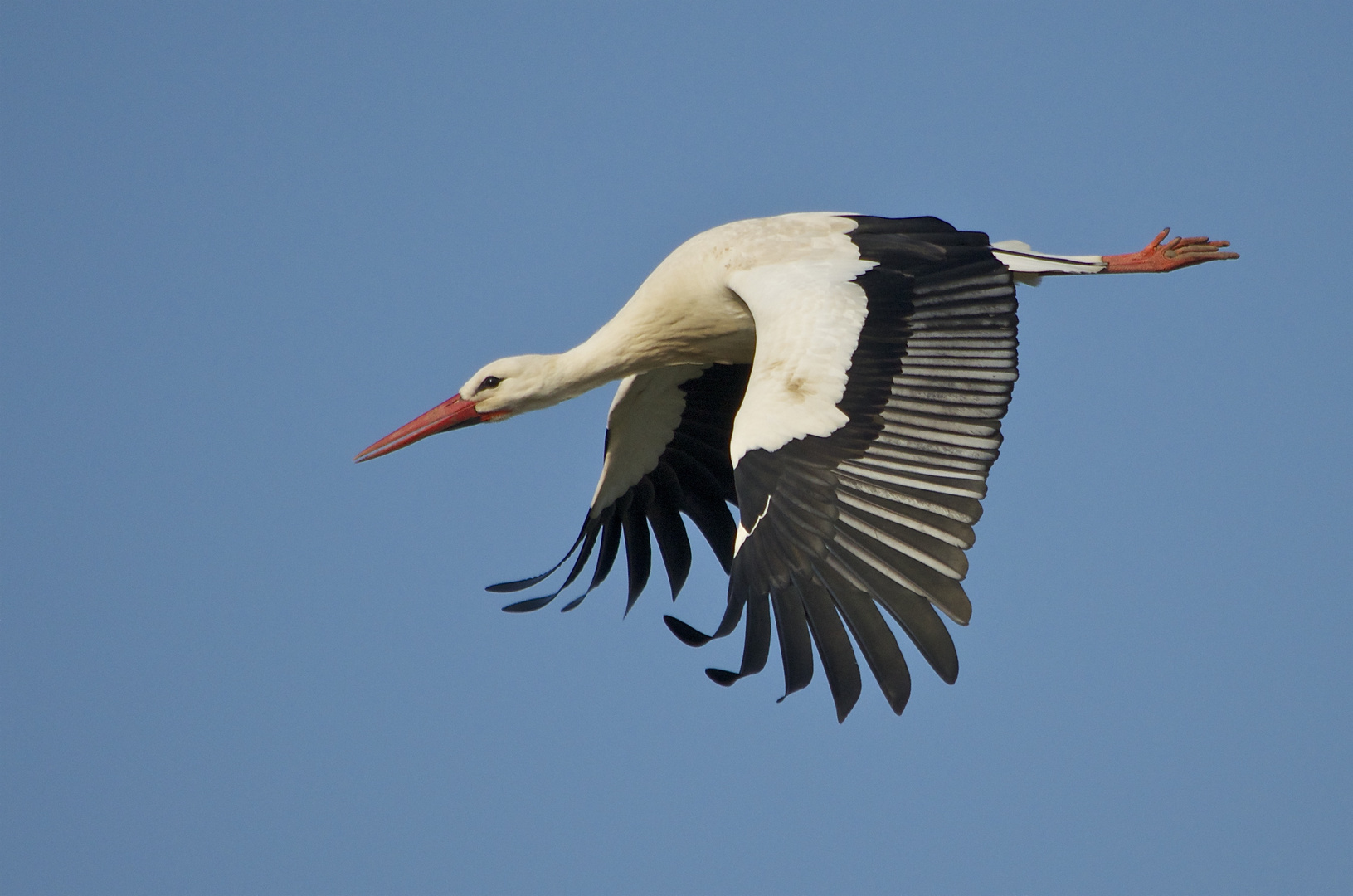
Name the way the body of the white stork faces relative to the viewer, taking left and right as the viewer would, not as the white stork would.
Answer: facing to the left of the viewer
